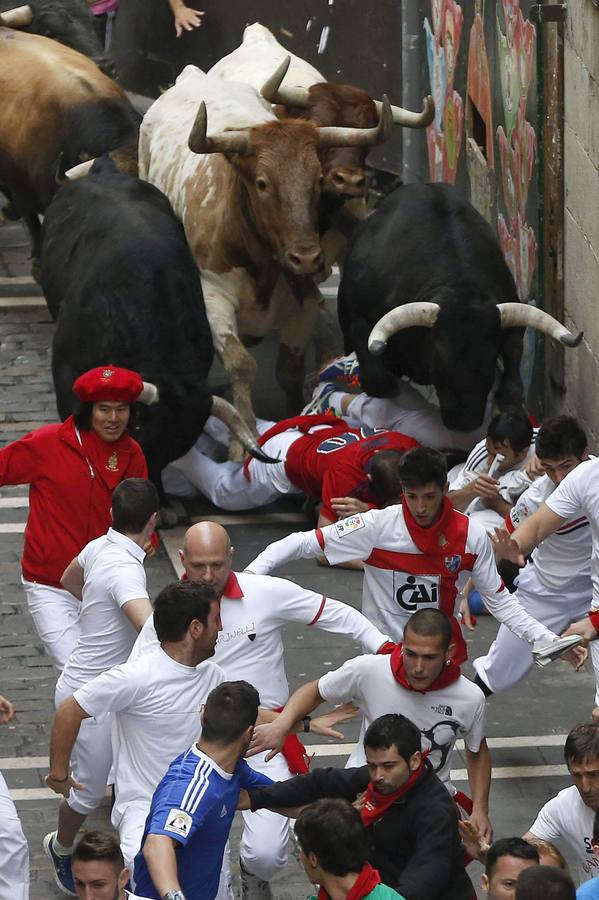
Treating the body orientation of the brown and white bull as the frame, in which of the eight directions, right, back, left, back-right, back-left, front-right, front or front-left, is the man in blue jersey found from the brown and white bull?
front-right

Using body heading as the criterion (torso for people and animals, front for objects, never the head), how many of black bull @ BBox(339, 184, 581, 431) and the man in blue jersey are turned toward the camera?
1

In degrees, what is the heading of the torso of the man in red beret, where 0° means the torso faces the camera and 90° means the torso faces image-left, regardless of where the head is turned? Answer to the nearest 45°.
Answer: approximately 315°

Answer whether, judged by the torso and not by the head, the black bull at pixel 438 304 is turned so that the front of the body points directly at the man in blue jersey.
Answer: yes

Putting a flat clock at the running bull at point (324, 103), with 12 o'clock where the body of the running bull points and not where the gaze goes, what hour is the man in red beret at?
The man in red beret is roughly at 2 o'clock from the running bull.

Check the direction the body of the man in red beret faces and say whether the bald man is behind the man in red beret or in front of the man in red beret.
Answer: in front

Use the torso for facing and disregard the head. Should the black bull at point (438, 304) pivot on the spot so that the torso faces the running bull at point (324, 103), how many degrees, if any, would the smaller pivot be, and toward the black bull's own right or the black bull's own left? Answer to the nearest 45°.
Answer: approximately 135° to the black bull's own right

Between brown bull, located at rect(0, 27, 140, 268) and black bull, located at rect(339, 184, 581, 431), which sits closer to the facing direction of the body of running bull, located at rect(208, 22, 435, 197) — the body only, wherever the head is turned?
the black bull

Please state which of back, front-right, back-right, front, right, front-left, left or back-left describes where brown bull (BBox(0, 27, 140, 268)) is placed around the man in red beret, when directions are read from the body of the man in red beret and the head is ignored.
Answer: back-left
